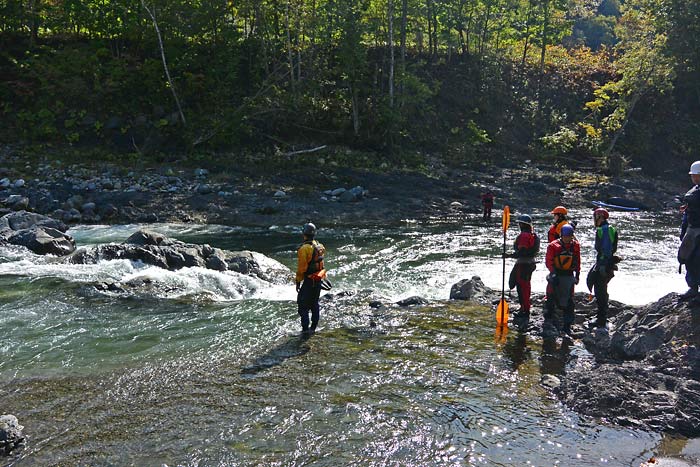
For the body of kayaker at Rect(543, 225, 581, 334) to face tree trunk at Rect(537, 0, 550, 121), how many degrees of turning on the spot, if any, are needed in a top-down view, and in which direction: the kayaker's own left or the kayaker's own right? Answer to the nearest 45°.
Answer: approximately 180°

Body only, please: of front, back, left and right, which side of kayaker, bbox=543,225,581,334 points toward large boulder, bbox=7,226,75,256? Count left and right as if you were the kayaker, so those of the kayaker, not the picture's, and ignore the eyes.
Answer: right

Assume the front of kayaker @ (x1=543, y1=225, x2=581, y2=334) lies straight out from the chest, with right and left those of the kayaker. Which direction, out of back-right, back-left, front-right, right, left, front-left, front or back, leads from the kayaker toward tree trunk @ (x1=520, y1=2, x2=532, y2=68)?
back

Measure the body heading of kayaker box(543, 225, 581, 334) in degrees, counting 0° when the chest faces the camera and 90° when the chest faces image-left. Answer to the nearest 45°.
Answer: approximately 0°

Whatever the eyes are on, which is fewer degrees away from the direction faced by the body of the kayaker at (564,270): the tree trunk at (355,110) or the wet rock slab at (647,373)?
the wet rock slab

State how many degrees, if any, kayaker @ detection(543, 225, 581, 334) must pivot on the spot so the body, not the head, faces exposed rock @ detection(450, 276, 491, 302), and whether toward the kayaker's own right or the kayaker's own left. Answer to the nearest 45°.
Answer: approximately 135° to the kayaker's own right

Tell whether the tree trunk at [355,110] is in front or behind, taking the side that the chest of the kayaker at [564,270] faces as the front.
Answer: behind

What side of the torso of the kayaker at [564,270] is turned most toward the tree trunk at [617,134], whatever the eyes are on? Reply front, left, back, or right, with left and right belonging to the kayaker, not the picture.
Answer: back

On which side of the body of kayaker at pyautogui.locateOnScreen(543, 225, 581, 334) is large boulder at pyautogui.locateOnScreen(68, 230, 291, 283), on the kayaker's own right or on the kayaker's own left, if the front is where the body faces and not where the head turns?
on the kayaker's own right
